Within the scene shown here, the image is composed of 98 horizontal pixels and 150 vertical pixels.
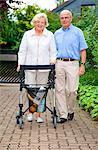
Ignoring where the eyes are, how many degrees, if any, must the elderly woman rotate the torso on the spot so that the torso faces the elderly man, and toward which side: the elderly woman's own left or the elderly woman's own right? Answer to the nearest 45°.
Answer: approximately 90° to the elderly woman's own left

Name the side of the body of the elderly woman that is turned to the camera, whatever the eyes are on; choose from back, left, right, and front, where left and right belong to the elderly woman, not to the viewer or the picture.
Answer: front

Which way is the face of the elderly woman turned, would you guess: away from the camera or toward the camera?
toward the camera
